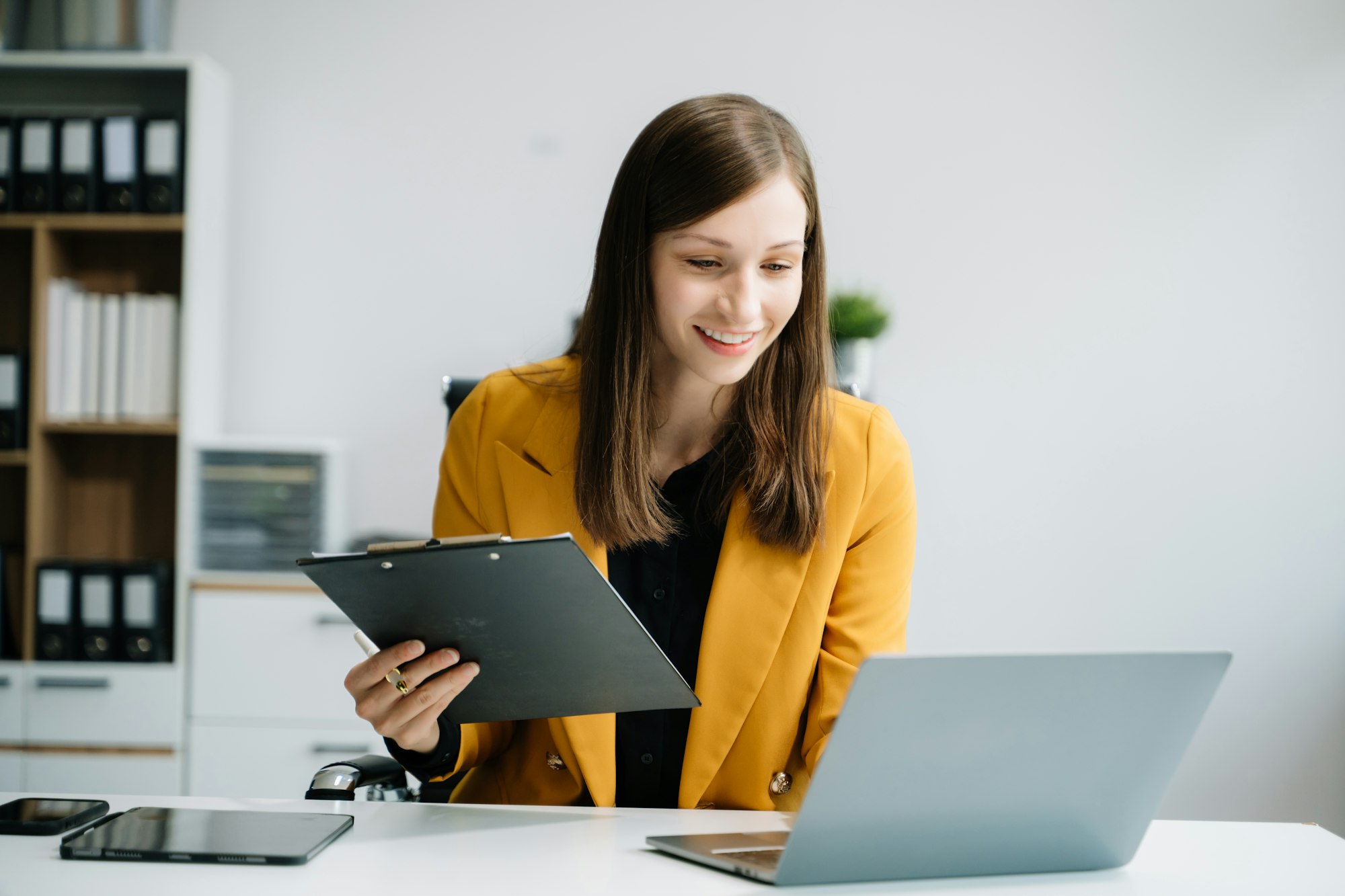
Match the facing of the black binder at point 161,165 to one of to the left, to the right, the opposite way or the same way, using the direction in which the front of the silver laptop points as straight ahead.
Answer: the opposite way

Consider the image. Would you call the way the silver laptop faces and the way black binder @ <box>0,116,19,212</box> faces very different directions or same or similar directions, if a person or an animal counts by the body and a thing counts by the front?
very different directions

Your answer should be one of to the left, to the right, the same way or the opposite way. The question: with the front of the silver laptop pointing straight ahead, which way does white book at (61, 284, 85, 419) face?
the opposite way

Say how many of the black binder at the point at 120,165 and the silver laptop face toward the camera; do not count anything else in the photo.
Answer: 1
